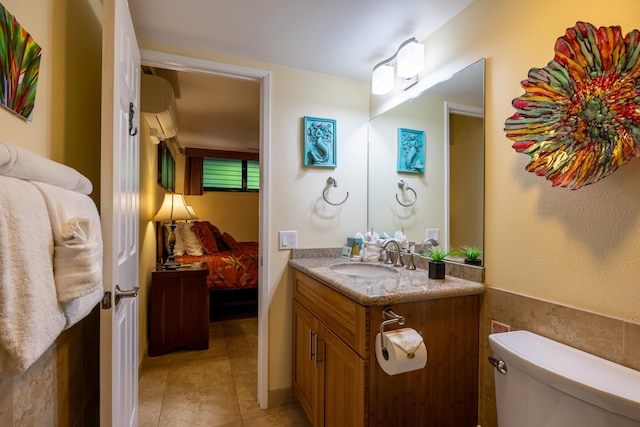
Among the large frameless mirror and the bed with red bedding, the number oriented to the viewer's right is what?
1

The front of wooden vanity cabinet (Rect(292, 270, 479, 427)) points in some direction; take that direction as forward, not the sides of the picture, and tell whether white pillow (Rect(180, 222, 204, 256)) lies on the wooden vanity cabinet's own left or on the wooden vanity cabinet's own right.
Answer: on the wooden vanity cabinet's own right

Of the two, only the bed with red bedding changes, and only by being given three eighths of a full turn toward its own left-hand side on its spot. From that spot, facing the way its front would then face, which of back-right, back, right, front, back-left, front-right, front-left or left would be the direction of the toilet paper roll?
back-left

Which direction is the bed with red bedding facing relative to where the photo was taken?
to the viewer's right

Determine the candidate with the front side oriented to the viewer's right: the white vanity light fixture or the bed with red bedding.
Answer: the bed with red bedding

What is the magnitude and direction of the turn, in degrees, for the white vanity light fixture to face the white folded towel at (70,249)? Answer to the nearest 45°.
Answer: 0° — it already faces it

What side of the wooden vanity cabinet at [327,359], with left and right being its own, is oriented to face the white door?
front

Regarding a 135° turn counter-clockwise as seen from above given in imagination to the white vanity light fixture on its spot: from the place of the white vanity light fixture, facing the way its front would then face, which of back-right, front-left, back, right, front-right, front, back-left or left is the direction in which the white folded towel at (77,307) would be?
back-right

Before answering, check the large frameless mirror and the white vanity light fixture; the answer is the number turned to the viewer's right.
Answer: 0

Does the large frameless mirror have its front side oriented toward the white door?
yes

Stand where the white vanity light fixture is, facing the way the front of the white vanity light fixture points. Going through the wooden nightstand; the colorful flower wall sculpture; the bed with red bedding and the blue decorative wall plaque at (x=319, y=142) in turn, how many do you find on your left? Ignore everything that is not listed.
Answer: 1

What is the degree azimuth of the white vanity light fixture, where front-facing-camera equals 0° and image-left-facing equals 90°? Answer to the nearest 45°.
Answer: approximately 45°
